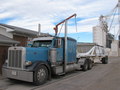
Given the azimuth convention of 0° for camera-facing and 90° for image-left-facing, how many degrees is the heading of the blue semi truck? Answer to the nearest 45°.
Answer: approximately 45°
